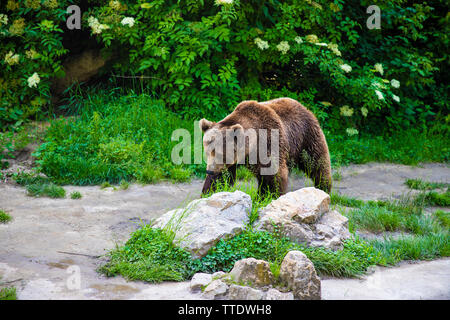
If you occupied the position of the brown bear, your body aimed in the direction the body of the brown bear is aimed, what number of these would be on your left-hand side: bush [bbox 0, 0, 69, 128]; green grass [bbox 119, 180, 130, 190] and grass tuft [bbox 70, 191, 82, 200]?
0

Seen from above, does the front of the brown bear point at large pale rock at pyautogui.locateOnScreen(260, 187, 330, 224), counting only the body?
no

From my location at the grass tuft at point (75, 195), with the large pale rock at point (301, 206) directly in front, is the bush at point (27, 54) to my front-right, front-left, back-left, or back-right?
back-left

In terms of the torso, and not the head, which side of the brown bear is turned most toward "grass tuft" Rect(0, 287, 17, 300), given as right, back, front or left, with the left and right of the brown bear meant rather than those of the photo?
front

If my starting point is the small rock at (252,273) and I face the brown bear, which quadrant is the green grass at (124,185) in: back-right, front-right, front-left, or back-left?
front-left

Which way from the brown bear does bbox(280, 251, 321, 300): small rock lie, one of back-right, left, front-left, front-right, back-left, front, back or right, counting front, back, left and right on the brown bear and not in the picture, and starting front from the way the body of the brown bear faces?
front-left

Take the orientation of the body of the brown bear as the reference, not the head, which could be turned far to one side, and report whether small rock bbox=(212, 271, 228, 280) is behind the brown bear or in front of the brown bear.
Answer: in front

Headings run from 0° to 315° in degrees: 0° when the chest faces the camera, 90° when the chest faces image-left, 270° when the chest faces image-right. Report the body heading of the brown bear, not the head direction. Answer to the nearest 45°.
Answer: approximately 45°

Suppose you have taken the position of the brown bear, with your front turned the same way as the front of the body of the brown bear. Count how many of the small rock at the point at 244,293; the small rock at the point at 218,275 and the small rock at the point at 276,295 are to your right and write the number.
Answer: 0

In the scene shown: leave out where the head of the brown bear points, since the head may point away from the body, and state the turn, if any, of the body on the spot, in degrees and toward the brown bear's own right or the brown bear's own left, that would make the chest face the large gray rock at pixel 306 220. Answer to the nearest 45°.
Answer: approximately 45° to the brown bear's own left

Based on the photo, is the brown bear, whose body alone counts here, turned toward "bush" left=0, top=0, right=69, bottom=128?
no

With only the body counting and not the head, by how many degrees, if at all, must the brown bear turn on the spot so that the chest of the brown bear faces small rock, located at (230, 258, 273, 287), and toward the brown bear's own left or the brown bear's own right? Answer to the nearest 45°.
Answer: approximately 45° to the brown bear's own left

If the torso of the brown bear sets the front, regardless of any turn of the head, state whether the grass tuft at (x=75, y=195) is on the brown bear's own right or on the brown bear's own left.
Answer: on the brown bear's own right

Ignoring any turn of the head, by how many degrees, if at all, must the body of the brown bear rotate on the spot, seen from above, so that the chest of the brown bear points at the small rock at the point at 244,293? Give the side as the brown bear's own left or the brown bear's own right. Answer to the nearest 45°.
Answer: approximately 45° to the brown bear's own left

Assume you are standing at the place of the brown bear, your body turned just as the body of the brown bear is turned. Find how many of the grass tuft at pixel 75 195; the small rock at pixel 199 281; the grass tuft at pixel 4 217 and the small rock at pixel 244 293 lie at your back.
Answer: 0
